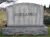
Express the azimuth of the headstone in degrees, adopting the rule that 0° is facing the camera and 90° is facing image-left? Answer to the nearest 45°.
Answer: approximately 0°

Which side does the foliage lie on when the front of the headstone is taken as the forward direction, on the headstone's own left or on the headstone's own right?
on the headstone's own left
